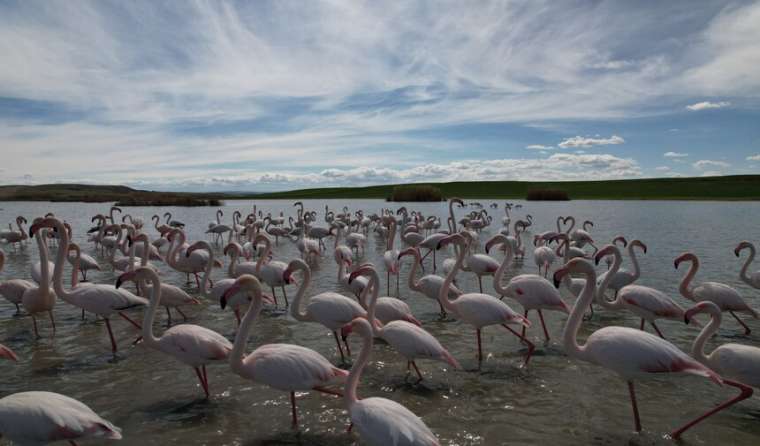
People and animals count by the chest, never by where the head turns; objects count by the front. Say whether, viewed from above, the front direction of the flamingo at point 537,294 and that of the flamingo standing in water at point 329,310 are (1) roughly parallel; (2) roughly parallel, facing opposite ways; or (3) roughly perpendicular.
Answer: roughly parallel

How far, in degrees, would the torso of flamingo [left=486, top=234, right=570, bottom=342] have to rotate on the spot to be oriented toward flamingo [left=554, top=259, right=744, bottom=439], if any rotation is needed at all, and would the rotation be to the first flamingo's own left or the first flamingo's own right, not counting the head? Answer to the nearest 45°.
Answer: approximately 90° to the first flamingo's own left

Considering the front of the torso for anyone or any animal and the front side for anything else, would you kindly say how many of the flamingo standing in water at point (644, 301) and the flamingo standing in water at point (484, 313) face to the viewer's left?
2

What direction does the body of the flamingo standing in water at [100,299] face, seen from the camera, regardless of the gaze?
to the viewer's left

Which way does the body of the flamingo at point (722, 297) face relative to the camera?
to the viewer's left

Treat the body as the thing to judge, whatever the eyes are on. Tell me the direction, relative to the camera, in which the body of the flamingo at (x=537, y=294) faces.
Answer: to the viewer's left

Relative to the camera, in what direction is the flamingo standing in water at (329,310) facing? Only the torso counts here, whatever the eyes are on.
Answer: to the viewer's left

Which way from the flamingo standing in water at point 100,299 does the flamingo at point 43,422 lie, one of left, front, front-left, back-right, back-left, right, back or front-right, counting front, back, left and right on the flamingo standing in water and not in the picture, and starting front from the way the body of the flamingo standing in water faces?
left

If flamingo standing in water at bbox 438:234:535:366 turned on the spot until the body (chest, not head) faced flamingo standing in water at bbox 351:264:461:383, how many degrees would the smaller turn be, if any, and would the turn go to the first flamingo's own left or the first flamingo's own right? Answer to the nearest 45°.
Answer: approximately 45° to the first flamingo's own left

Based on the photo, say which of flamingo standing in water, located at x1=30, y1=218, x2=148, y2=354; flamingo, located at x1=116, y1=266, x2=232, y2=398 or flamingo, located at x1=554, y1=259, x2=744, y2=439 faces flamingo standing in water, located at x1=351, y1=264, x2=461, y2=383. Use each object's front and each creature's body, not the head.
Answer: flamingo, located at x1=554, y1=259, x2=744, y2=439

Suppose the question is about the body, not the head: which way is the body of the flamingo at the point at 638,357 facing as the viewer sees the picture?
to the viewer's left

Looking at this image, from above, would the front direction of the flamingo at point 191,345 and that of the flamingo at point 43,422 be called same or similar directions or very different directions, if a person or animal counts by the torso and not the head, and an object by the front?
same or similar directions

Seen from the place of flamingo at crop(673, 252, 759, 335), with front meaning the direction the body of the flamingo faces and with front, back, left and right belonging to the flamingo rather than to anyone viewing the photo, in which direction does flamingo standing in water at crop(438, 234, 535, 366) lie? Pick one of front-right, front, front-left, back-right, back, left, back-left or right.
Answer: front-left

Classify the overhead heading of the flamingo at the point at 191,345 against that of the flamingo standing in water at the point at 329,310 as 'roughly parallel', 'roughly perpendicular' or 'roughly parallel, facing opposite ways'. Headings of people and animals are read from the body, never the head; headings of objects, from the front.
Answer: roughly parallel

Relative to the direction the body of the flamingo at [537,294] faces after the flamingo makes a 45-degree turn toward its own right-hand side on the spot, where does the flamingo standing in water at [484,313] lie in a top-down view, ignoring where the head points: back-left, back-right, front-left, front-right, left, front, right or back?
left

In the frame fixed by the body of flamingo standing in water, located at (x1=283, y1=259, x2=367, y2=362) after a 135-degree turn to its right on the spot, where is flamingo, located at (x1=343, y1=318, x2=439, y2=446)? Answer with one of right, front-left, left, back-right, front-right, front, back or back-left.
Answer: back-right

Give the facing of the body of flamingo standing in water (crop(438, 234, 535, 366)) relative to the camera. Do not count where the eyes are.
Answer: to the viewer's left

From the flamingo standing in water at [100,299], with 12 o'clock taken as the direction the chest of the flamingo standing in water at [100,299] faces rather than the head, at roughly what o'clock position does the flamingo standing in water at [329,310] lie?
the flamingo standing in water at [329,310] is roughly at 7 o'clock from the flamingo standing in water at [100,299].
